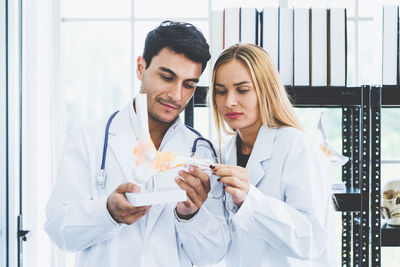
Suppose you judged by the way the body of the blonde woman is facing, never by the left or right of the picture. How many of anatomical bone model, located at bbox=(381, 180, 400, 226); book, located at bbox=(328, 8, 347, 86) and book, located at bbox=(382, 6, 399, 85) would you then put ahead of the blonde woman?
0

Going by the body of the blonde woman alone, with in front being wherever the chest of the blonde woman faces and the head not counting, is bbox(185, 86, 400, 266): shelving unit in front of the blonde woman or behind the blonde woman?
behind

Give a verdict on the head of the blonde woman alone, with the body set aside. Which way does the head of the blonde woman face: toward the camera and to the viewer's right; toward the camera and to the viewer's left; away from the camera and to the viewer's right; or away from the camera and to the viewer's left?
toward the camera and to the viewer's left
